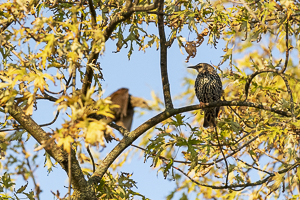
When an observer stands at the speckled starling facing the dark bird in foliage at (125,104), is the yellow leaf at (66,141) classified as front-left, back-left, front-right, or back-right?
front-left

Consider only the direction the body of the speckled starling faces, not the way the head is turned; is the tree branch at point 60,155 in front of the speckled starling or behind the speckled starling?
in front

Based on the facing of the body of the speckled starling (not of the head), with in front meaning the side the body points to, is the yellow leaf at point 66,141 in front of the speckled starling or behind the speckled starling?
in front
